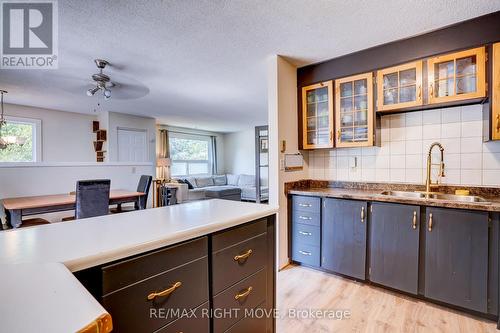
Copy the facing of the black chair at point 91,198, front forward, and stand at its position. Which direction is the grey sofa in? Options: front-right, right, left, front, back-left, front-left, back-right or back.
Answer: right

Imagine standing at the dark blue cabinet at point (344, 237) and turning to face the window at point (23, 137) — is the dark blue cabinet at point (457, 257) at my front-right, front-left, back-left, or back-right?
back-left

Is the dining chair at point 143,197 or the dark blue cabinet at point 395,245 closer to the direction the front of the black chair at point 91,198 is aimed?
the dining chair

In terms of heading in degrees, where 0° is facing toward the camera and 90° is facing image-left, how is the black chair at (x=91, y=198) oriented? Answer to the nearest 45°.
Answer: approximately 135°

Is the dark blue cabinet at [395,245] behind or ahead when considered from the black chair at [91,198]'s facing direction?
behind

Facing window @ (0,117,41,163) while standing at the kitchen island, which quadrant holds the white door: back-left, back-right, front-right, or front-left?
front-right

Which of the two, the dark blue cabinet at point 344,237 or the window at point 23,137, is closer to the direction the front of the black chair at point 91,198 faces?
the window

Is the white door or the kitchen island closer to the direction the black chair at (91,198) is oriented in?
the white door

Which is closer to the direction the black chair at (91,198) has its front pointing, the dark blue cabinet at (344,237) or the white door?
the white door

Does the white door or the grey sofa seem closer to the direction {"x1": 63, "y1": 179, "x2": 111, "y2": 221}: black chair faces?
the white door

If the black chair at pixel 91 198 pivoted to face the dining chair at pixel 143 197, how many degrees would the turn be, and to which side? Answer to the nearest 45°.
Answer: approximately 90° to its right
